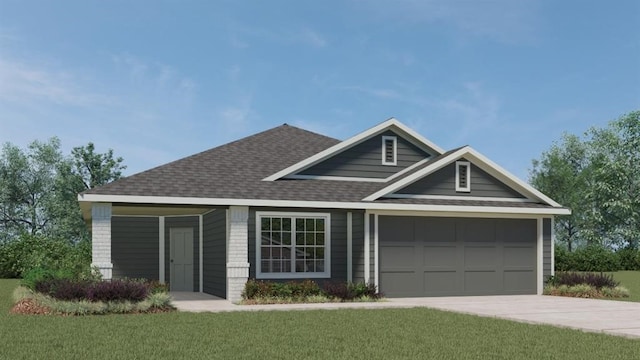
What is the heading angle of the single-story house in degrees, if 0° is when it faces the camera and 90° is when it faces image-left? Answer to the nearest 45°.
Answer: approximately 0°

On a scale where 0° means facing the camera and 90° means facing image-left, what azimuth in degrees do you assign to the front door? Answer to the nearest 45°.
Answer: approximately 0°

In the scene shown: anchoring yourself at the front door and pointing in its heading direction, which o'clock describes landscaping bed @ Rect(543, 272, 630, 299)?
The landscaping bed is roughly at 10 o'clock from the front door.

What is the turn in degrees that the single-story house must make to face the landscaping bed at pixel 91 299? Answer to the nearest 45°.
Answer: approximately 45° to its right

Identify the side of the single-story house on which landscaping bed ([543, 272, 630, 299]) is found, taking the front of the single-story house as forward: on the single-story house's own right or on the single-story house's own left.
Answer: on the single-story house's own left

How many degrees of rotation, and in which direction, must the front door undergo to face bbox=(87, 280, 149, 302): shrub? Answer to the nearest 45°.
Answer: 0° — it already faces it

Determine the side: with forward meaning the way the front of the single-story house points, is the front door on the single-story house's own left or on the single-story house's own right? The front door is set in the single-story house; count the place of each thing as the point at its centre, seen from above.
on the single-story house's own right

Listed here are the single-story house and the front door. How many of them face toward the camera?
2
